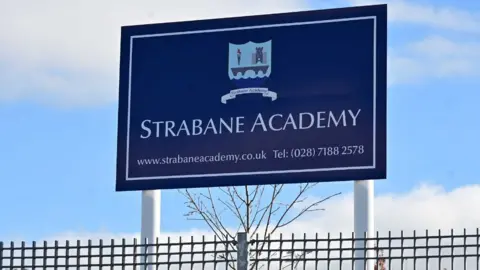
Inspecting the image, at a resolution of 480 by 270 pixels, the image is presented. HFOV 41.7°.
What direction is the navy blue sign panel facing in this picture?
toward the camera
